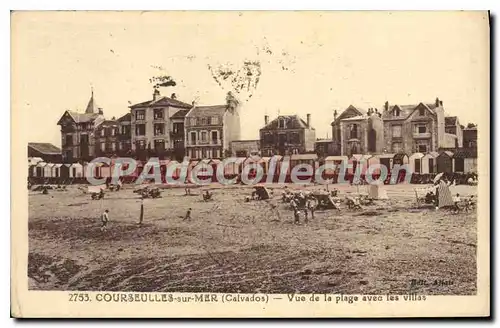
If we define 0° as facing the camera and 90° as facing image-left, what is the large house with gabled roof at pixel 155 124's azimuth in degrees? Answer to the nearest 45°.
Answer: approximately 0°

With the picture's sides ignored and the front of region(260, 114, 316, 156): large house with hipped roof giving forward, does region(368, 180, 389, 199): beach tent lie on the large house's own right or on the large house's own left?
on the large house's own left

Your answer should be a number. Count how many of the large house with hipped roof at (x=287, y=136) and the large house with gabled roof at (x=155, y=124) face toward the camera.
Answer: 2

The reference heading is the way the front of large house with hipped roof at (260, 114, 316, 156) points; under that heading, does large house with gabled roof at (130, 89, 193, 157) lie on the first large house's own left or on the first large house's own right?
on the first large house's own right
